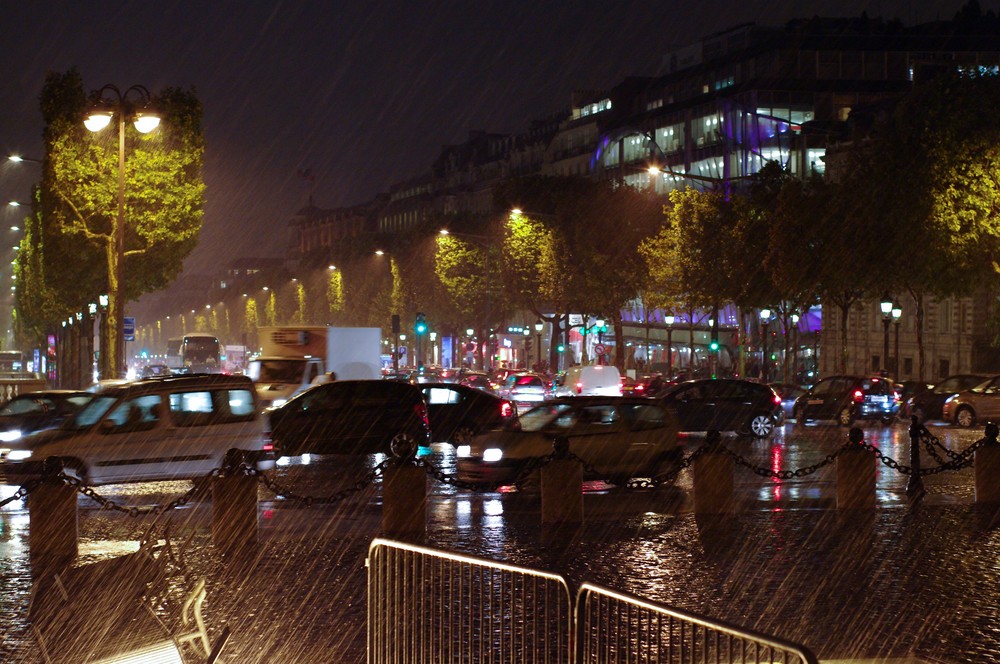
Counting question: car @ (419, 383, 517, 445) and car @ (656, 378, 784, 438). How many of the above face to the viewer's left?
2

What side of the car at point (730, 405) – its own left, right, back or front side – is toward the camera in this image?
left

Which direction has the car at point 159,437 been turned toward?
to the viewer's left

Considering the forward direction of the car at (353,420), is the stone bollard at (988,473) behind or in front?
behind

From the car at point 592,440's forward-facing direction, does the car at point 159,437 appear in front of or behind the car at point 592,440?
in front

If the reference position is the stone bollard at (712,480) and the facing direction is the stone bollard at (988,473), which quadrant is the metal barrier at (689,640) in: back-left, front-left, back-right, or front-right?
back-right

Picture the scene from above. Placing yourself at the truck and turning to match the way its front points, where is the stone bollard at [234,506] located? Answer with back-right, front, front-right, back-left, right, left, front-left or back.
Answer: front-left

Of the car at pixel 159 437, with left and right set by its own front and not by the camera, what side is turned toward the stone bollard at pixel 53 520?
left

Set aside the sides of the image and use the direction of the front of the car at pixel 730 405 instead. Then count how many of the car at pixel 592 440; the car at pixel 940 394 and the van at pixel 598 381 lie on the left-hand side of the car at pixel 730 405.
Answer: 1

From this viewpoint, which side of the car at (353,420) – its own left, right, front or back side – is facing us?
left

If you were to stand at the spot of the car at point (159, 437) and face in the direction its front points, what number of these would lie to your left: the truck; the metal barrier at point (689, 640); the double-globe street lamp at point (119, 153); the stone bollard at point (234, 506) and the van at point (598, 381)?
2

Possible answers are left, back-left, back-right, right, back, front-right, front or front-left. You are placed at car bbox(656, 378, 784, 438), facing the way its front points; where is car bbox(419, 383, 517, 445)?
front-left

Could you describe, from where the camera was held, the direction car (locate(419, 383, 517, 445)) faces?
facing to the left of the viewer

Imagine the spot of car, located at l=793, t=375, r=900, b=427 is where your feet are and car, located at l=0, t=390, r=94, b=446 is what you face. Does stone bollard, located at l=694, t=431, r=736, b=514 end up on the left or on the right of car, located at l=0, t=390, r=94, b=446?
left
